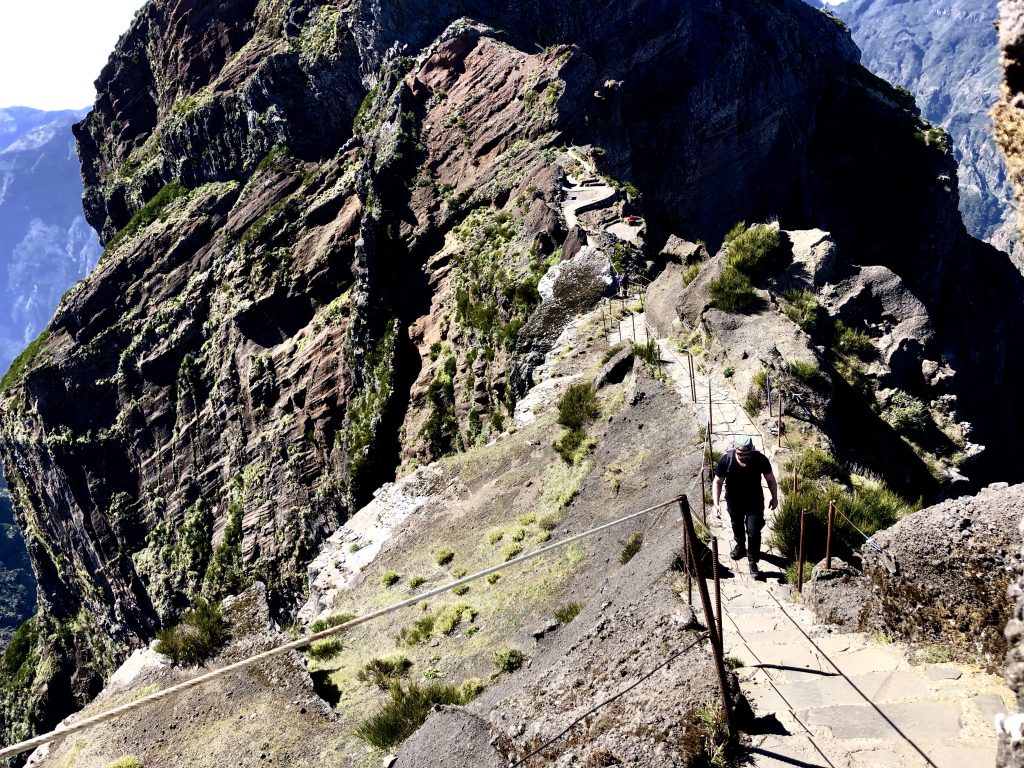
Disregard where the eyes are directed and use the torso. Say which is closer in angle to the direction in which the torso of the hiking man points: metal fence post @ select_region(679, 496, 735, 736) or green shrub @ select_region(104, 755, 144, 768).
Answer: the metal fence post

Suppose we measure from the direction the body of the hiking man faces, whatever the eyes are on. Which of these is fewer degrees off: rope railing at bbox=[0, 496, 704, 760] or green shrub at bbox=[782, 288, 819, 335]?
the rope railing

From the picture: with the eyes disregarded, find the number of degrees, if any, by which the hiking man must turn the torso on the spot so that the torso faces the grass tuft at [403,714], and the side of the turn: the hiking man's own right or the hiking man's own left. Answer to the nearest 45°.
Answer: approximately 90° to the hiking man's own right

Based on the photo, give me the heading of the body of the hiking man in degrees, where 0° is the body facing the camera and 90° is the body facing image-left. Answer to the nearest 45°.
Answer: approximately 0°

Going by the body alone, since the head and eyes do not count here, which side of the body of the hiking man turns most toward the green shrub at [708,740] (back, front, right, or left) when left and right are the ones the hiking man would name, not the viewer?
front

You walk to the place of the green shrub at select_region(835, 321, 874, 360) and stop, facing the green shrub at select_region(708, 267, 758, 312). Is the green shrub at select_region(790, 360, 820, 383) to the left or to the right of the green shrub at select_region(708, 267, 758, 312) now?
left

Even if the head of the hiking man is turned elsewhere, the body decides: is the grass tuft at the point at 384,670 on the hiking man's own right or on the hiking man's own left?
on the hiking man's own right
